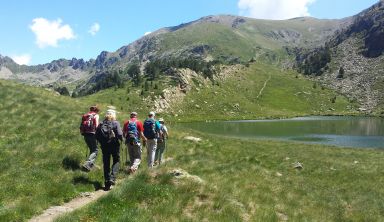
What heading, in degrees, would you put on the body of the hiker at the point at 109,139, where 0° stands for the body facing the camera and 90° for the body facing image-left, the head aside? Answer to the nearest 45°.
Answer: approximately 180°

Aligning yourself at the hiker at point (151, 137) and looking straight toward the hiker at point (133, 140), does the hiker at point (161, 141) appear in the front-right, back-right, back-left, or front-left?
back-right

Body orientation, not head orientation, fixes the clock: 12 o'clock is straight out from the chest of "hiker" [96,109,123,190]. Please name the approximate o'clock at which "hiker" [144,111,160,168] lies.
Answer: "hiker" [144,111,160,168] is roughly at 1 o'clock from "hiker" [96,109,123,190].

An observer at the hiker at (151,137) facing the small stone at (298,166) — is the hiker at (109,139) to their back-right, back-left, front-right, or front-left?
back-right

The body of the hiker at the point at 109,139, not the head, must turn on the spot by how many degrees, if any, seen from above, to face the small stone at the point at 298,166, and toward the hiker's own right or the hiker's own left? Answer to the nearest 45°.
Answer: approximately 45° to the hiker's own right

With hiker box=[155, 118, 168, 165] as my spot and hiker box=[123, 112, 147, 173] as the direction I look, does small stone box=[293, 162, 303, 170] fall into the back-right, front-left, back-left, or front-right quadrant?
back-left

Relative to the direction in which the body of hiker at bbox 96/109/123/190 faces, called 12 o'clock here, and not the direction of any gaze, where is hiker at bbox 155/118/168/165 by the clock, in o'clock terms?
hiker at bbox 155/118/168/165 is roughly at 1 o'clock from hiker at bbox 96/109/123/190.

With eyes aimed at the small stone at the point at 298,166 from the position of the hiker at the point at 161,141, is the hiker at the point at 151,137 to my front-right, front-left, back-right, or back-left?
back-right

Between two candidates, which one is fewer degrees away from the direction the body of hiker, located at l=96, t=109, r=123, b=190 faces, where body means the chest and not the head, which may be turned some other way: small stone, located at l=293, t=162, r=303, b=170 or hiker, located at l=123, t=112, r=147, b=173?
the hiker
